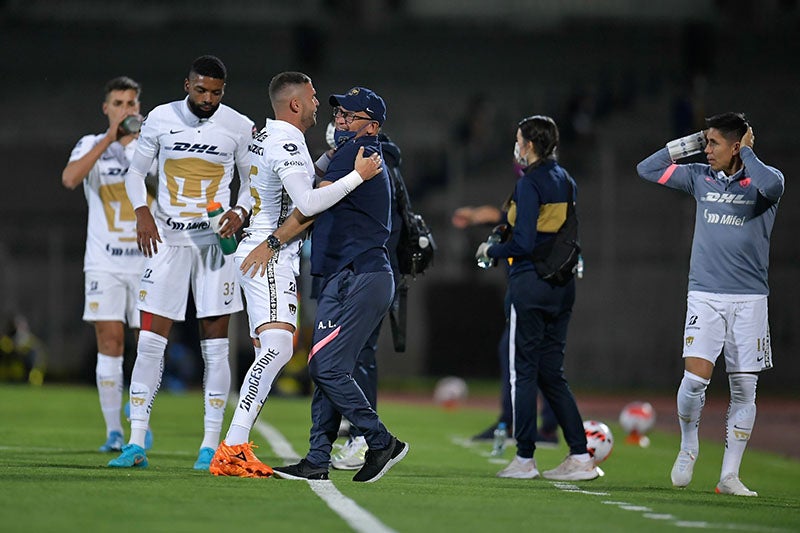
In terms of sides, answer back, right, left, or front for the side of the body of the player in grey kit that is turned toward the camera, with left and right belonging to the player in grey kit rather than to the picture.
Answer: front

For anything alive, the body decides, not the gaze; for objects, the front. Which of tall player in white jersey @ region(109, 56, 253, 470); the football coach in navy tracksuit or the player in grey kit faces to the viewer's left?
the football coach in navy tracksuit

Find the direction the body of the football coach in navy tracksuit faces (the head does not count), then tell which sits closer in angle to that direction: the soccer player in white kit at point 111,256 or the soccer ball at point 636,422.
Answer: the soccer player in white kit

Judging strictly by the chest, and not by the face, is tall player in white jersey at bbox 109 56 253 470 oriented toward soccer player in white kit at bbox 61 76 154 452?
no

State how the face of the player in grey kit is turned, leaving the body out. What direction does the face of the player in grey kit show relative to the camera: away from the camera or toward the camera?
toward the camera

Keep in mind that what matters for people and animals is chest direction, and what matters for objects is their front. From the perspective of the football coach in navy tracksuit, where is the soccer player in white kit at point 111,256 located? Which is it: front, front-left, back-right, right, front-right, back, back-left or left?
front-right

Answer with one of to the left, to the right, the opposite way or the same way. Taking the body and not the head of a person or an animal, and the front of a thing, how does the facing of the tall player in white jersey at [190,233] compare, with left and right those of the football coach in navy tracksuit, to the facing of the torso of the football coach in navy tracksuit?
to the left

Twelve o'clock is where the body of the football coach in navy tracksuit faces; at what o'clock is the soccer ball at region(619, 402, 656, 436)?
The soccer ball is roughly at 4 o'clock from the football coach in navy tracksuit.

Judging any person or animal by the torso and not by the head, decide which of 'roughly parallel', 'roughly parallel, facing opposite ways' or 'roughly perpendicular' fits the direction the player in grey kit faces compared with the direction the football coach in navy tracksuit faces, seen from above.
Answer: roughly perpendicular

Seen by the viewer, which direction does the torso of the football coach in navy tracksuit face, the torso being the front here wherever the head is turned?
to the viewer's left

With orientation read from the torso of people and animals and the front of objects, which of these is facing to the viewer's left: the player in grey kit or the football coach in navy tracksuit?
the football coach in navy tracksuit

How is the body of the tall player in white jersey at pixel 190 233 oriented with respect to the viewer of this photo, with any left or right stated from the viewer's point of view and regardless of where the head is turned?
facing the viewer

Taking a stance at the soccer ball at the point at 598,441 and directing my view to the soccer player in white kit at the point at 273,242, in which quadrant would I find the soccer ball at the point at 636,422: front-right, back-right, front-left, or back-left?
back-right

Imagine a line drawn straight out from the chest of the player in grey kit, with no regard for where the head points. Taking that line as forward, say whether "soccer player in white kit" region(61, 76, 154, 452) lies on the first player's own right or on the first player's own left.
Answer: on the first player's own right

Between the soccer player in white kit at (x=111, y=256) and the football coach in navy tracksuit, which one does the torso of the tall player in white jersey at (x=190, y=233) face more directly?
the football coach in navy tracksuit

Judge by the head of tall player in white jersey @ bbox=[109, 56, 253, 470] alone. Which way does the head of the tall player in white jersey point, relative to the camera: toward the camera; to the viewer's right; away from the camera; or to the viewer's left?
toward the camera

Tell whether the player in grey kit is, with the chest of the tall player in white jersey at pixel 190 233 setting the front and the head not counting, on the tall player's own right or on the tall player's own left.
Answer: on the tall player's own left

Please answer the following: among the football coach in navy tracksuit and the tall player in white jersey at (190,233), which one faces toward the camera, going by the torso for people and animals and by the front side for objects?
the tall player in white jersey

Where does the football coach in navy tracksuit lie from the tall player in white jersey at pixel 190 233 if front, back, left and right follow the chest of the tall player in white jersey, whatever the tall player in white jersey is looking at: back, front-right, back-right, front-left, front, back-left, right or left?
front-left
